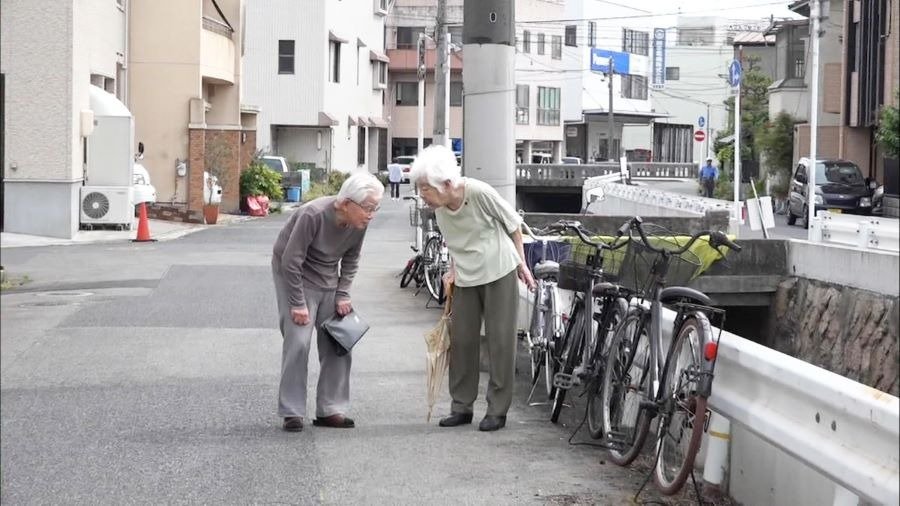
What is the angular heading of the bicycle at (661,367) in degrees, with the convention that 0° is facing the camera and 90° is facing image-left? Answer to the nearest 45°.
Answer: approximately 135°

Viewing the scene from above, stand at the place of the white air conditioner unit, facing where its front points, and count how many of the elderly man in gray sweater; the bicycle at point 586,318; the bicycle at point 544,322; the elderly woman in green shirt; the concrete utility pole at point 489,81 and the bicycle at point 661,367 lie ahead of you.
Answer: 6

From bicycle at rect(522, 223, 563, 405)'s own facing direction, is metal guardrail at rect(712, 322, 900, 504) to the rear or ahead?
to the rear

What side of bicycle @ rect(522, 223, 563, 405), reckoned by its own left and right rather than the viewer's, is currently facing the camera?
back

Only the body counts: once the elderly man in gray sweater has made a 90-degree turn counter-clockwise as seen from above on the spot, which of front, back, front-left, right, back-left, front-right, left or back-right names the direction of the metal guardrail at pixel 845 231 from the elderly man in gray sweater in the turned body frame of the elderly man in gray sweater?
front

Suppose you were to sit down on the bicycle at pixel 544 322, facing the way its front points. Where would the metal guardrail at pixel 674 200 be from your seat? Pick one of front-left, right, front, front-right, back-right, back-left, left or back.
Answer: front

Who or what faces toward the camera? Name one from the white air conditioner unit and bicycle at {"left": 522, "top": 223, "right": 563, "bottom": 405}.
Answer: the white air conditioner unit

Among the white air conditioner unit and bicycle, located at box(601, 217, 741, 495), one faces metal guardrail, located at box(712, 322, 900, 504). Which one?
the white air conditioner unit

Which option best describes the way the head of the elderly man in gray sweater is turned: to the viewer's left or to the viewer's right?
to the viewer's right

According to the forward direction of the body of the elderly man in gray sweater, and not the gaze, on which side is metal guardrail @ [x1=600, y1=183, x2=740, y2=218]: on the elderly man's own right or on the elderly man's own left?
on the elderly man's own left

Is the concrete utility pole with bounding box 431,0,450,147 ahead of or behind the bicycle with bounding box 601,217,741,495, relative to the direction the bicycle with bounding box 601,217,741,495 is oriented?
ahead

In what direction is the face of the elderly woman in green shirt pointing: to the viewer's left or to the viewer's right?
to the viewer's left

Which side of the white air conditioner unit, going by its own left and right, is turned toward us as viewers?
front

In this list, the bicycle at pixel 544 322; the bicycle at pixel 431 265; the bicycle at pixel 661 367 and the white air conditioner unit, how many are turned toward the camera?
1
